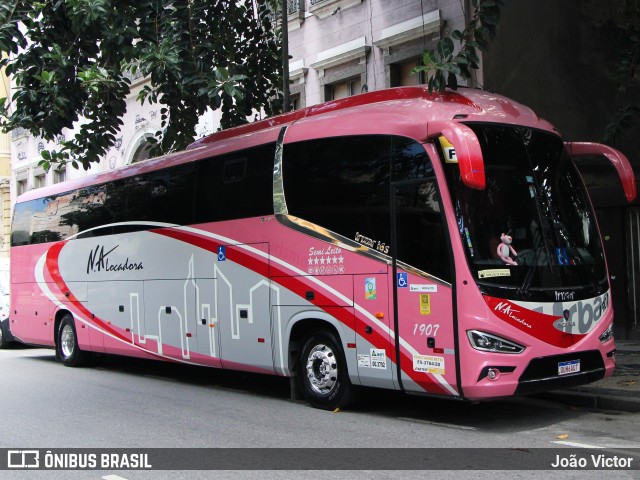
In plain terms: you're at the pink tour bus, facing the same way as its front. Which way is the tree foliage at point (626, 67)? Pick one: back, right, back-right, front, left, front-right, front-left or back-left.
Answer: left

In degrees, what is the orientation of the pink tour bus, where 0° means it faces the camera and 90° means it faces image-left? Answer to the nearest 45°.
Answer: approximately 315°
